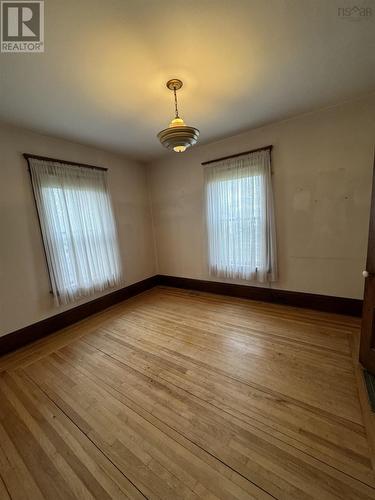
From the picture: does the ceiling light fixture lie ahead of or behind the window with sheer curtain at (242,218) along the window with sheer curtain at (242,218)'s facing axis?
ahead

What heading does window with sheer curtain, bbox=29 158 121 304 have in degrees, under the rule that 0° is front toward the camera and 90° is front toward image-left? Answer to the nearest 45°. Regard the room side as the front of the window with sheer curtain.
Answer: approximately 315°

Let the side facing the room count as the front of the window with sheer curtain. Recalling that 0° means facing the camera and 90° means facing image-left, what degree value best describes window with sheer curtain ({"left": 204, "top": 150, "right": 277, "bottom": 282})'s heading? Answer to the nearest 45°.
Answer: approximately 45°

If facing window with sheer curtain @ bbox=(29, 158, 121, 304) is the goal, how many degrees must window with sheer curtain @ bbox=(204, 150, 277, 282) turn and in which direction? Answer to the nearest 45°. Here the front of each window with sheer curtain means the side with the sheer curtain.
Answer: approximately 45° to its right

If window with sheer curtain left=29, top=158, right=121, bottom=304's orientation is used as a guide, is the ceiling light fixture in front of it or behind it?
in front

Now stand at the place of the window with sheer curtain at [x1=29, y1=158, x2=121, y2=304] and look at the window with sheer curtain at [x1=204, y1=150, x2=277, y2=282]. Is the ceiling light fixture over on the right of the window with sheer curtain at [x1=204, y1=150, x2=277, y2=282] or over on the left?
right

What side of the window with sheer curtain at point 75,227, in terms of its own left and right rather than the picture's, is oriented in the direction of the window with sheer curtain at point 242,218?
front

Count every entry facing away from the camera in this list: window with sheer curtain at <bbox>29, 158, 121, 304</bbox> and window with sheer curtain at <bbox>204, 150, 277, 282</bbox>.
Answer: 0

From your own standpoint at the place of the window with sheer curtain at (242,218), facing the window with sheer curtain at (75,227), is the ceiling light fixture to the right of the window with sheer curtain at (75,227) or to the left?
left
